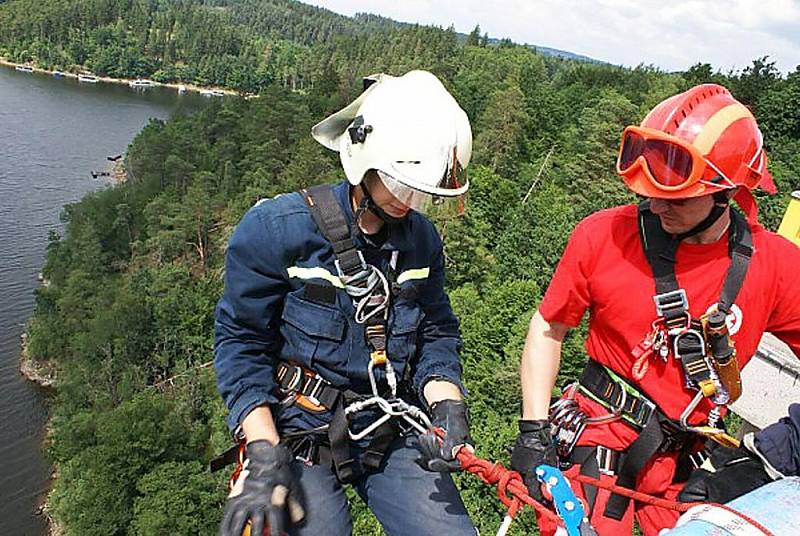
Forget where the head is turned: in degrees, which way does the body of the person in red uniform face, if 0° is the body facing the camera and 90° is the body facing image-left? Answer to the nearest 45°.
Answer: approximately 0°

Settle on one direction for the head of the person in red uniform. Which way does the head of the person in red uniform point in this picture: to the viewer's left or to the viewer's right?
to the viewer's left

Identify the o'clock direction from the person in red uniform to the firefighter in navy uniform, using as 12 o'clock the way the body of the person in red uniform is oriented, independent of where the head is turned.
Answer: The firefighter in navy uniform is roughly at 2 o'clock from the person in red uniform.
